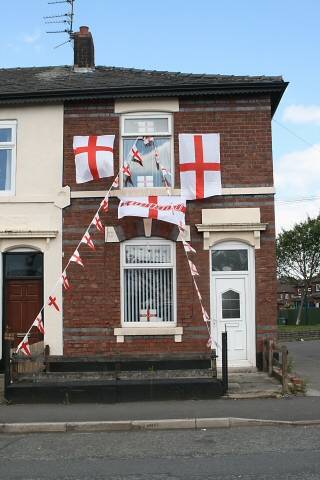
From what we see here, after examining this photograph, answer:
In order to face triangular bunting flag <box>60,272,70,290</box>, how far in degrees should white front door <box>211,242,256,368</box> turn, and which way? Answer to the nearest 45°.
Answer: approximately 90° to its right

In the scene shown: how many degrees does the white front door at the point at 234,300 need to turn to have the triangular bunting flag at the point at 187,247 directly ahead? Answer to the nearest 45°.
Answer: approximately 45° to its right

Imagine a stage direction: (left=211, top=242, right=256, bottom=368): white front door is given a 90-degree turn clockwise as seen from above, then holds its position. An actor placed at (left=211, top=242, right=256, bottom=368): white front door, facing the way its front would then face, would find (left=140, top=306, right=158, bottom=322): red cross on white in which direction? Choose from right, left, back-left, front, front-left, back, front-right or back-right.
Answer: front

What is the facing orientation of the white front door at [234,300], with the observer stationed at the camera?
facing the viewer

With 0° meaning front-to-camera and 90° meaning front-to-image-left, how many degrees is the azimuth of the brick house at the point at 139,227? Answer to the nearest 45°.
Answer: approximately 0°
